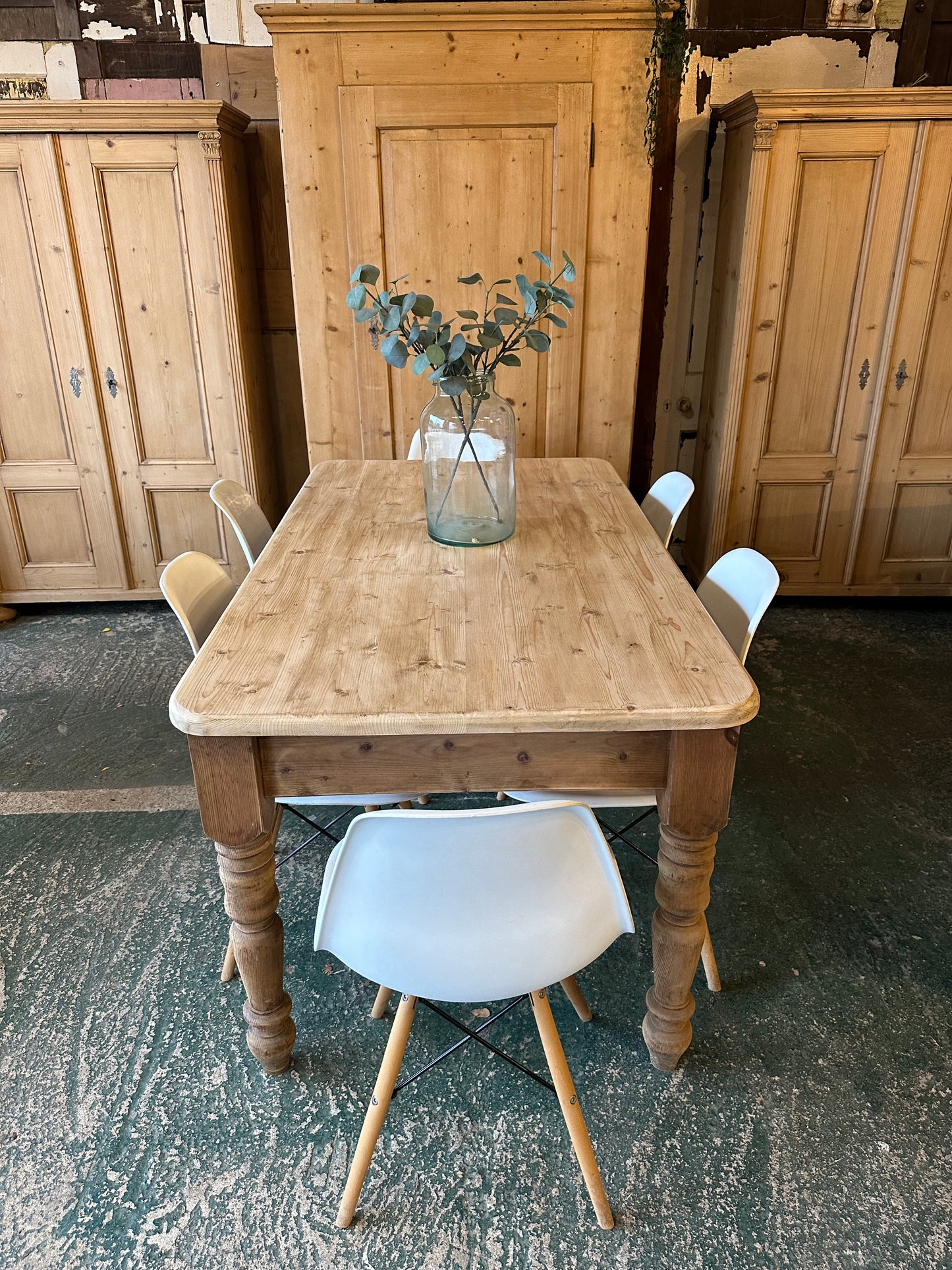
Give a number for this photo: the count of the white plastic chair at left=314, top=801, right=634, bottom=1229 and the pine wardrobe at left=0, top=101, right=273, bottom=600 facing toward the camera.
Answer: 1

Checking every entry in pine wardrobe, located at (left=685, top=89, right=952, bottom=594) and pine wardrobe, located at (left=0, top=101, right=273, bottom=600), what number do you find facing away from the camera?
0

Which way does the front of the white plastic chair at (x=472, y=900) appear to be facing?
away from the camera

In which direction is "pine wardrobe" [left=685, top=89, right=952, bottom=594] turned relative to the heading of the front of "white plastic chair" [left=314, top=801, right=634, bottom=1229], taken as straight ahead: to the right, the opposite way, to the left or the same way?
the opposite way

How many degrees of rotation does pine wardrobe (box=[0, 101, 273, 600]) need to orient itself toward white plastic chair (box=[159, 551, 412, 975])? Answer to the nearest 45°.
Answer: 0° — it already faces it

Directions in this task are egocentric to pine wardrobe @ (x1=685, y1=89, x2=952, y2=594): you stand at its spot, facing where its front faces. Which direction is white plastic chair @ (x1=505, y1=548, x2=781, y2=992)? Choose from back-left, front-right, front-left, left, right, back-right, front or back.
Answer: front

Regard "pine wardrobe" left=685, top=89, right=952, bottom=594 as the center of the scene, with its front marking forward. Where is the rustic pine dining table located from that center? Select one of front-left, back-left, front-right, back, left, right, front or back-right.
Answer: front

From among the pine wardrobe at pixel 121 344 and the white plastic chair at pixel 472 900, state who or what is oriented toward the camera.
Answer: the pine wardrobe

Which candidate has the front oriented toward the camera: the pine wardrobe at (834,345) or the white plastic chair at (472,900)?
the pine wardrobe

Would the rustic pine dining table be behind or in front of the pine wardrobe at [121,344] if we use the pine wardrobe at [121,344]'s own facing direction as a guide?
in front

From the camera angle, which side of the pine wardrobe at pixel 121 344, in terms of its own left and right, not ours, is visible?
front

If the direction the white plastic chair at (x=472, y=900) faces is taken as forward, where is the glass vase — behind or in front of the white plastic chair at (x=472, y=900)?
in front

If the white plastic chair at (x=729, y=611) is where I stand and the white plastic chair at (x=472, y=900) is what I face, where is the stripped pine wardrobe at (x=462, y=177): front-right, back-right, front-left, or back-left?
back-right

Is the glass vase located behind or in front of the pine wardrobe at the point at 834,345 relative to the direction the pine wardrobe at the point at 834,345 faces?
in front

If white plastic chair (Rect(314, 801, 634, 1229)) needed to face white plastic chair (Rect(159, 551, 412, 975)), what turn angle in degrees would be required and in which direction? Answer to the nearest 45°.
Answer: approximately 45° to its left
